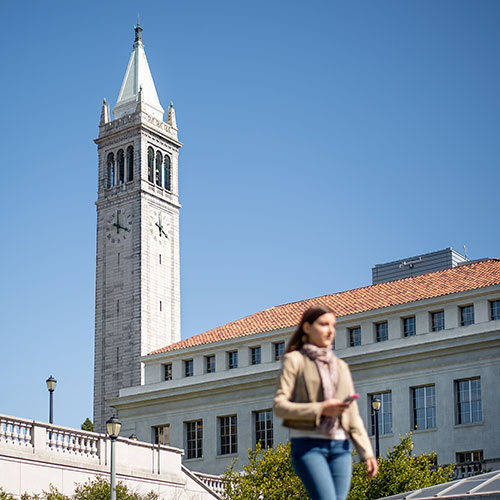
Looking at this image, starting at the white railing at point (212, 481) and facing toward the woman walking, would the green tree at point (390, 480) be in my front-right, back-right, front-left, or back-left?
front-left

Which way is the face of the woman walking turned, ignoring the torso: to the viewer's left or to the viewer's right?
to the viewer's right

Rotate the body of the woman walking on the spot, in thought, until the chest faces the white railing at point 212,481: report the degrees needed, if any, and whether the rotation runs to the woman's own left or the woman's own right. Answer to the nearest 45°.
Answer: approximately 135° to the woman's own left

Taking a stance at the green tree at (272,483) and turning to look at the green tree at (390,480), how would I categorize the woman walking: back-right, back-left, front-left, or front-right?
front-right

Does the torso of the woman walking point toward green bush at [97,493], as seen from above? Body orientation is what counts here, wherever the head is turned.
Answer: no

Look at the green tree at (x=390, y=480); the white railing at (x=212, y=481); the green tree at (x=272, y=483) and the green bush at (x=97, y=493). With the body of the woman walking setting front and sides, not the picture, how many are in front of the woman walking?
0

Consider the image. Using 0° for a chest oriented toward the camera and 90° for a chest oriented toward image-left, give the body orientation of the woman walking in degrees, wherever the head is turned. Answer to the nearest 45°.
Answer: approximately 315°

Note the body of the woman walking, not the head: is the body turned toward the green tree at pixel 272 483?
no

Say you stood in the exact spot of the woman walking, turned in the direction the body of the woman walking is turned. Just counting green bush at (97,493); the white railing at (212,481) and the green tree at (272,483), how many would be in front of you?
0

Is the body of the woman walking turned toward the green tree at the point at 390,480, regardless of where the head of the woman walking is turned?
no
